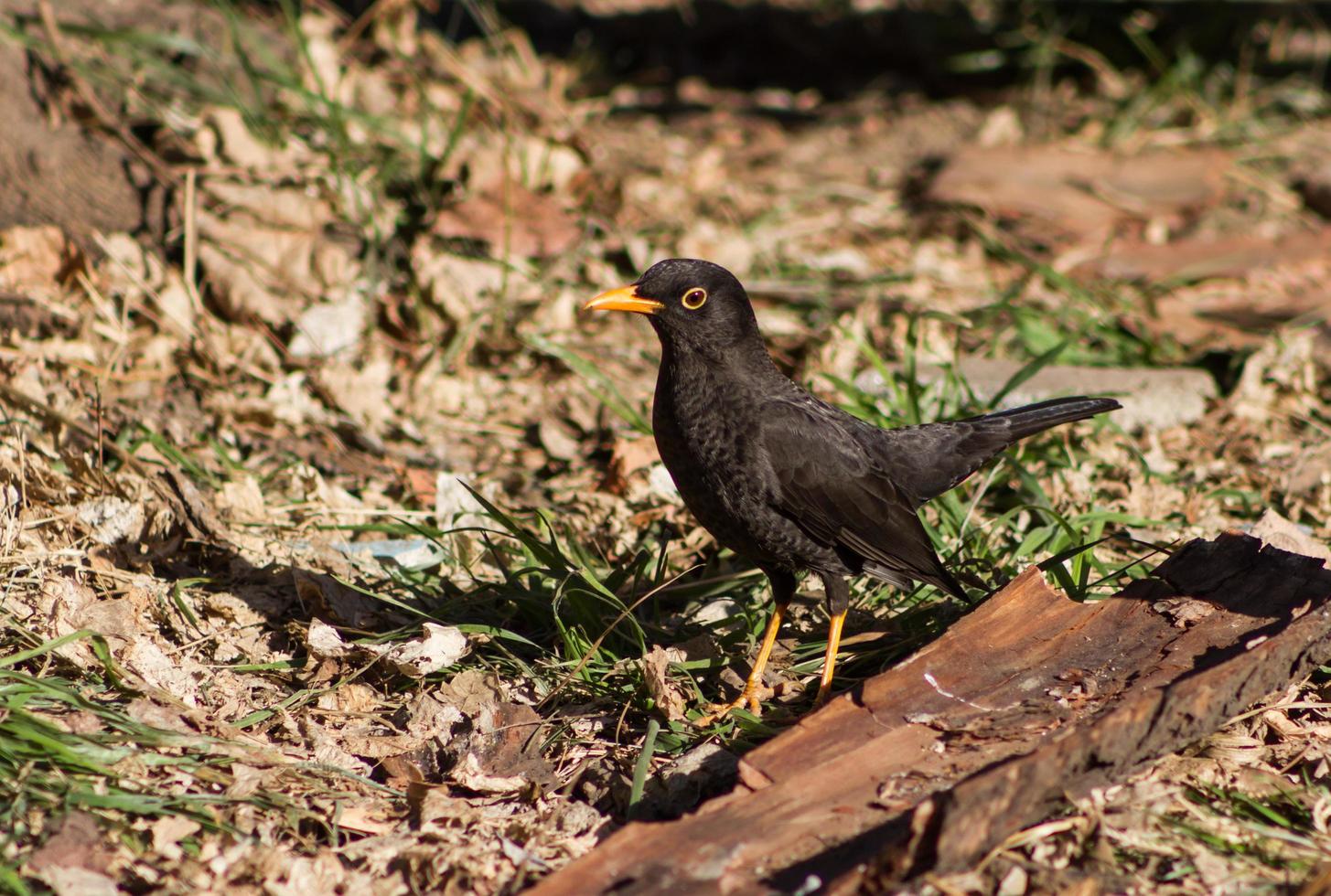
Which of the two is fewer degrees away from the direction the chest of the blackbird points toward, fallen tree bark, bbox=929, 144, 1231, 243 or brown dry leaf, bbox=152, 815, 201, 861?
the brown dry leaf

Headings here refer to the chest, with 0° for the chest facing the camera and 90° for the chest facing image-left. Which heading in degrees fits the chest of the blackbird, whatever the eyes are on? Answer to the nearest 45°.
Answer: approximately 90°

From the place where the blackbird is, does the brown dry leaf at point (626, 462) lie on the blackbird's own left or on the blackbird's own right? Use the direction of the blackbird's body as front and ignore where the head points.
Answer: on the blackbird's own right

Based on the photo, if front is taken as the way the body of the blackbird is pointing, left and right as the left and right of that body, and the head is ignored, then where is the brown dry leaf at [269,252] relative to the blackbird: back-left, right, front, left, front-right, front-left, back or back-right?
front-right

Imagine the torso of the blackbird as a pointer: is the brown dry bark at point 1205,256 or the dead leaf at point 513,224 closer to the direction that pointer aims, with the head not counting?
the dead leaf

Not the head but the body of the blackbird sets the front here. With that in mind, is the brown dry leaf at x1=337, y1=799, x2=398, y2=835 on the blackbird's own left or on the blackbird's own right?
on the blackbird's own left

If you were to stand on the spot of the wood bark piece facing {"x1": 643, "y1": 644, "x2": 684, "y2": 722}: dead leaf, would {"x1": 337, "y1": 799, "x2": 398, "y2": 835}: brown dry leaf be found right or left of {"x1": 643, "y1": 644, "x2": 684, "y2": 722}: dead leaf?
left

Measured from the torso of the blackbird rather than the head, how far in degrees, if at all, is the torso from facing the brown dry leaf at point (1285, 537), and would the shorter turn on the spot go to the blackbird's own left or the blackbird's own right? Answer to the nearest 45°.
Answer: approximately 180°

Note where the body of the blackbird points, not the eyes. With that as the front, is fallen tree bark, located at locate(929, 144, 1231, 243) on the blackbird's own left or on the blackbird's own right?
on the blackbird's own right

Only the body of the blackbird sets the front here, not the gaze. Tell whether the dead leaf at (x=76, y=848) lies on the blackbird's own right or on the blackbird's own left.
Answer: on the blackbird's own left

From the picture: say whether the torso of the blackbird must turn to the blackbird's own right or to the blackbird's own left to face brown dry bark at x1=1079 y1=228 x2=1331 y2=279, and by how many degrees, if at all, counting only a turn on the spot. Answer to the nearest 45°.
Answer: approximately 135° to the blackbird's own right

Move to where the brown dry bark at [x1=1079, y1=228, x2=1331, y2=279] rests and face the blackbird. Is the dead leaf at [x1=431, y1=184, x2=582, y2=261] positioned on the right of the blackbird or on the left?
right
